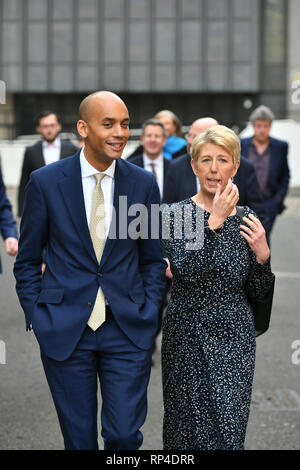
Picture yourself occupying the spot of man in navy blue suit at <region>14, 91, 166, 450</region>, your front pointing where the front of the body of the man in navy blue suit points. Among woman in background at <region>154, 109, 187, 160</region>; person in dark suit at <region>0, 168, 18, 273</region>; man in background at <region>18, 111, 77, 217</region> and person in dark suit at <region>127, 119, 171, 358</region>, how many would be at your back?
4

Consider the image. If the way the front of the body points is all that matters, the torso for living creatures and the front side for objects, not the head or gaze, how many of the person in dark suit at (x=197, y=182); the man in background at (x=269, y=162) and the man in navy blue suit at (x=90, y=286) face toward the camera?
3

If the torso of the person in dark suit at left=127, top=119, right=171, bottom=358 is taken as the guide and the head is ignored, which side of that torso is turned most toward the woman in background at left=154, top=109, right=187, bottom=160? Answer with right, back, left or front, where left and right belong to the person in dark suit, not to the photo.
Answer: back

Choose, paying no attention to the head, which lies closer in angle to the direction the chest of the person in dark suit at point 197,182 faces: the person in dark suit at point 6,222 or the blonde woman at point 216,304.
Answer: the blonde woman

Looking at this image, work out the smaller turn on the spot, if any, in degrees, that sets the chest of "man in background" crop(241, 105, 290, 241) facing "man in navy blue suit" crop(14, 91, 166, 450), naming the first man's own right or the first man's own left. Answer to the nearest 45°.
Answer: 0° — they already face them

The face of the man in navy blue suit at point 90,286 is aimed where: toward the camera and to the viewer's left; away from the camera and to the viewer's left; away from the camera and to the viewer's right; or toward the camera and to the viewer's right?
toward the camera and to the viewer's right

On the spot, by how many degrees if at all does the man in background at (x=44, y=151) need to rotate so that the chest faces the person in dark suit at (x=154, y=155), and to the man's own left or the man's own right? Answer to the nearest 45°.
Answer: approximately 45° to the man's own left

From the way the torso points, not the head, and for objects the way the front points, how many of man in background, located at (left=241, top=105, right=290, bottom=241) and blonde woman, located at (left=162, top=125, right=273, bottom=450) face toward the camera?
2
